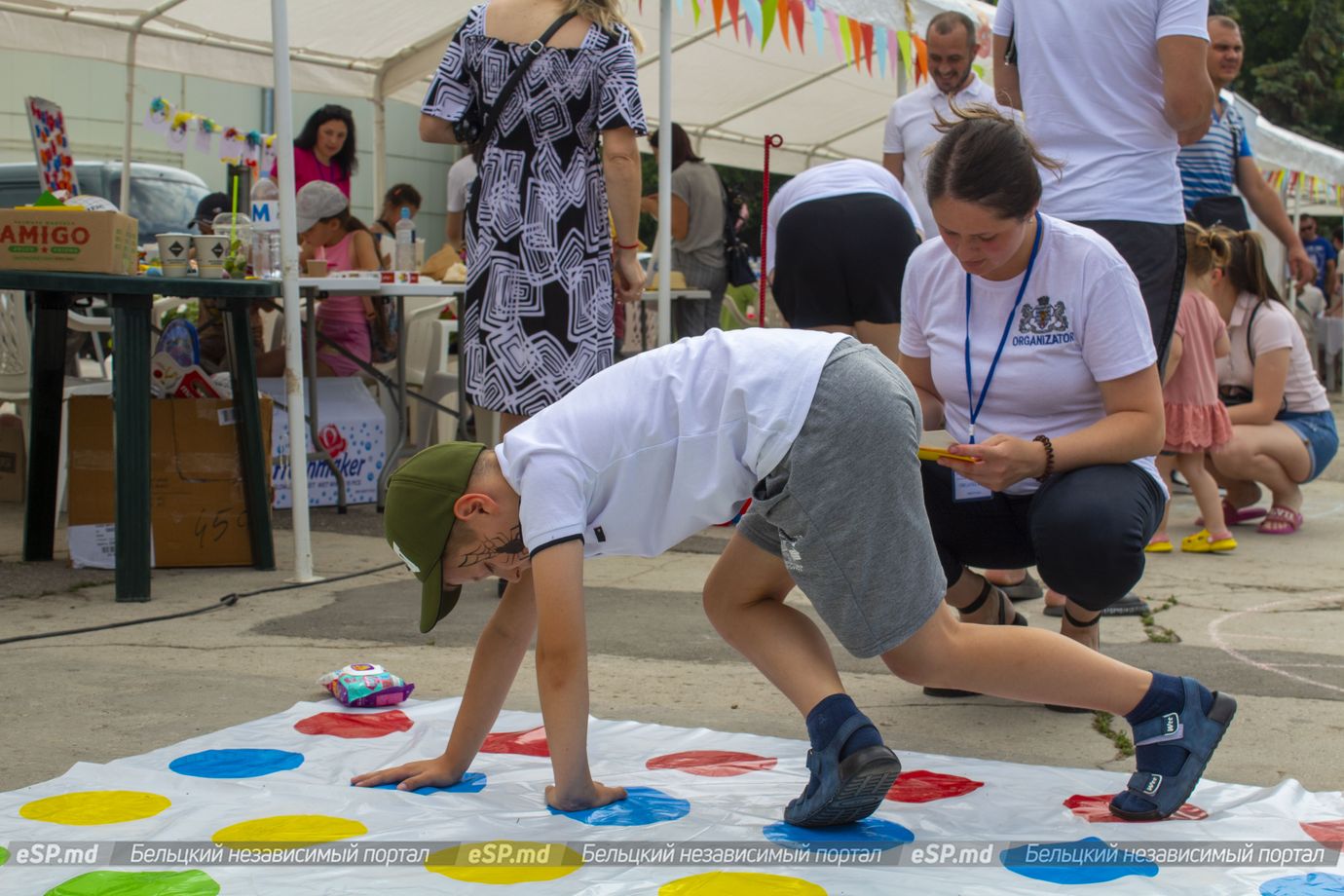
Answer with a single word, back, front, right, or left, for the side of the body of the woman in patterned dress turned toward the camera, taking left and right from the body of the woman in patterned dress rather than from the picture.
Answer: back

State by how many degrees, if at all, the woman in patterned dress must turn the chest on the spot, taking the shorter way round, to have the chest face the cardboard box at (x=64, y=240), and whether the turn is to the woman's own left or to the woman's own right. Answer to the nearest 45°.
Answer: approximately 90° to the woman's own left

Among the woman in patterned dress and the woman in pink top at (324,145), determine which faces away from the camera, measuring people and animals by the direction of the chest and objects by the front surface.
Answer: the woman in patterned dress

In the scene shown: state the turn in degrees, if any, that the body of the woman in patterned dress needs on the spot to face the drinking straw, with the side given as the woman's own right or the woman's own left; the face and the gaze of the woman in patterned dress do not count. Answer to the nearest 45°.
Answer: approximately 45° to the woman's own left

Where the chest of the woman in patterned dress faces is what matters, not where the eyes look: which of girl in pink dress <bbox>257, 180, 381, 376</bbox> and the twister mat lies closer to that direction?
the girl in pink dress

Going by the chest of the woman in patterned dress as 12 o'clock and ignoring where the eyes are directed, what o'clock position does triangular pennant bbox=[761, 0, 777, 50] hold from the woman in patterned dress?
The triangular pennant is roughly at 1 o'clock from the woman in patterned dress.

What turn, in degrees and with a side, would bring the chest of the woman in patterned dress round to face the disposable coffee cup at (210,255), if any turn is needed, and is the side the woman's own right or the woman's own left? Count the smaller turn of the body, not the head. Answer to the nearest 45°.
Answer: approximately 90° to the woman's own left

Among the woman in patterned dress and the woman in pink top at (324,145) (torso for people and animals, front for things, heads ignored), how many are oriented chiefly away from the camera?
1

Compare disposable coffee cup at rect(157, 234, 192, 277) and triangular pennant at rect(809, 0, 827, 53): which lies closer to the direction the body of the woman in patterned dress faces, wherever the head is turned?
the triangular pennant

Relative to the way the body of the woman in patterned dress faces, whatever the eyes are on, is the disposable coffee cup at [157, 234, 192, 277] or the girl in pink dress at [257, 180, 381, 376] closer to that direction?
the girl in pink dress

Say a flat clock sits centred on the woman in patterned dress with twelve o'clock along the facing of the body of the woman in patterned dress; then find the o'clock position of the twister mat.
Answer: The twister mat is roughly at 6 o'clock from the woman in patterned dress.

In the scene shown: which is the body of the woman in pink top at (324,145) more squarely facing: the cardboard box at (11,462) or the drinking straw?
the drinking straw
